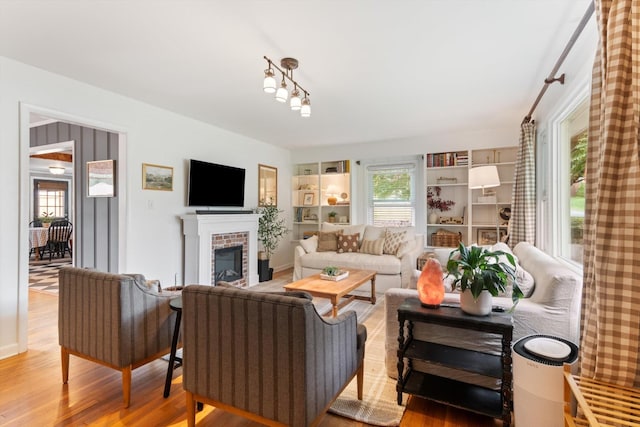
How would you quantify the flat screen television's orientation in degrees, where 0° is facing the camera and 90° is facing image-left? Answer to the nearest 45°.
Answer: approximately 315°

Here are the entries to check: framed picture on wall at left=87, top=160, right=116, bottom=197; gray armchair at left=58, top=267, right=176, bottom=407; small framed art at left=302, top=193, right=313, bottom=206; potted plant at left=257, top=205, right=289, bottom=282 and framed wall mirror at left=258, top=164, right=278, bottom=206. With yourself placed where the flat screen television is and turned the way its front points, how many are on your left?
3

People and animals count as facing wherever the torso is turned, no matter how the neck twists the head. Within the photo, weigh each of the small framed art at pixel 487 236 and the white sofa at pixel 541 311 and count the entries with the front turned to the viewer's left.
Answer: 1

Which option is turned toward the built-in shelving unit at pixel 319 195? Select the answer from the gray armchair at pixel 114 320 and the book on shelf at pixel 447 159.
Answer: the gray armchair

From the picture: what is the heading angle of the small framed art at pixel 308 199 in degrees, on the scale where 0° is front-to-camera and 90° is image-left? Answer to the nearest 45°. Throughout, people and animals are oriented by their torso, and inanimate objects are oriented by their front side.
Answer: approximately 0°

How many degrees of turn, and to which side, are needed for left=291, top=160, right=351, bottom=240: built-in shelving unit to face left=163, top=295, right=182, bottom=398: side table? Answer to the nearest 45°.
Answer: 0° — it already faces it

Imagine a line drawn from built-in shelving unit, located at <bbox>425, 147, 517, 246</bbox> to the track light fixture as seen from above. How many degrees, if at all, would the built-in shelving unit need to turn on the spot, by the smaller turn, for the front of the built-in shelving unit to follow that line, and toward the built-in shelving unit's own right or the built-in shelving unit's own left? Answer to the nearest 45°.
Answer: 0° — it already faces it

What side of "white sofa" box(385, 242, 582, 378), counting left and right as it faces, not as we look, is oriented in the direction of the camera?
left

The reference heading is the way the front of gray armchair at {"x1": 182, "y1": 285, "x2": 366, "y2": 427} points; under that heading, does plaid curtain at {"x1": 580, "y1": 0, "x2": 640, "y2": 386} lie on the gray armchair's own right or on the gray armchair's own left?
on the gray armchair's own right

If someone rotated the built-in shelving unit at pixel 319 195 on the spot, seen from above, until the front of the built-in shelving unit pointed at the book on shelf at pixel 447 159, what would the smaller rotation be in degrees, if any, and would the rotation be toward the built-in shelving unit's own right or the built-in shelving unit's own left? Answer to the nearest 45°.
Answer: approximately 45° to the built-in shelving unit's own left

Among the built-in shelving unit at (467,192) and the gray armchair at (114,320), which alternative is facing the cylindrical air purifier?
the built-in shelving unit

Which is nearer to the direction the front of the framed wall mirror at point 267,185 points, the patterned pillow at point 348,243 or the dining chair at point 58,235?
the patterned pillow

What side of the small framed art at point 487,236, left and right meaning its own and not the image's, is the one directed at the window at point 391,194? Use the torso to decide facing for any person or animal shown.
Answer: right

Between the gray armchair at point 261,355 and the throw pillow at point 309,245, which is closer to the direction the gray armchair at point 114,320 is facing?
the throw pillow

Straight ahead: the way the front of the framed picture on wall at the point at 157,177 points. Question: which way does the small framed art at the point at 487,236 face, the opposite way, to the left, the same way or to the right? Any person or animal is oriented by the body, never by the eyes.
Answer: to the right
